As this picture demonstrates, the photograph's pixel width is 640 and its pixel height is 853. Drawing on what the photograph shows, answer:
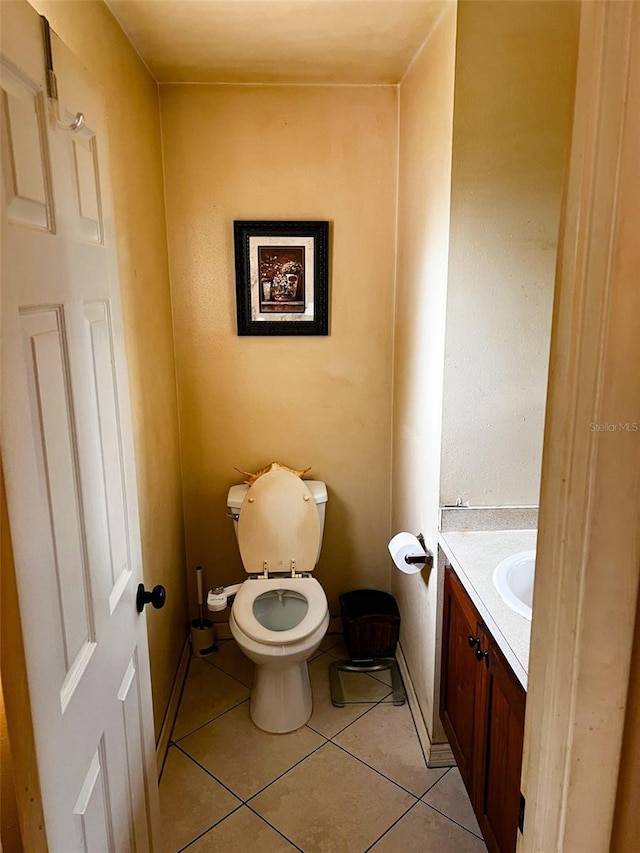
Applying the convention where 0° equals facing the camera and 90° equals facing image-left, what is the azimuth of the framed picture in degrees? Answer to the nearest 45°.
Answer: approximately 0°

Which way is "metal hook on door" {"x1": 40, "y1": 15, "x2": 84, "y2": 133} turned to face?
to the viewer's right

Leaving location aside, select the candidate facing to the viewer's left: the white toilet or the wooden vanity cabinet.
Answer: the wooden vanity cabinet

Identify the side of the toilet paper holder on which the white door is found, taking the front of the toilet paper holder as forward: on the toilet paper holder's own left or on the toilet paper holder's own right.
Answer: on the toilet paper holder's own left

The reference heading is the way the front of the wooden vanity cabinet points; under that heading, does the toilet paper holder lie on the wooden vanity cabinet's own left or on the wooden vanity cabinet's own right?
on the wooden vanity cabinet's own right

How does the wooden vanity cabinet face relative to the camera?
to the viewer's left

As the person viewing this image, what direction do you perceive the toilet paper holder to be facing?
facing to the left of the viewer

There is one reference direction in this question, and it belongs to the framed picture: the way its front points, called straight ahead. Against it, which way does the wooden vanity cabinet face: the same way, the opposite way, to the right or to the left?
to the right

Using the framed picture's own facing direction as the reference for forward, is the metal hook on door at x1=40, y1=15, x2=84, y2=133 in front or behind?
in front

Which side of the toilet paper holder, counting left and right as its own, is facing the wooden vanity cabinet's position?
left
